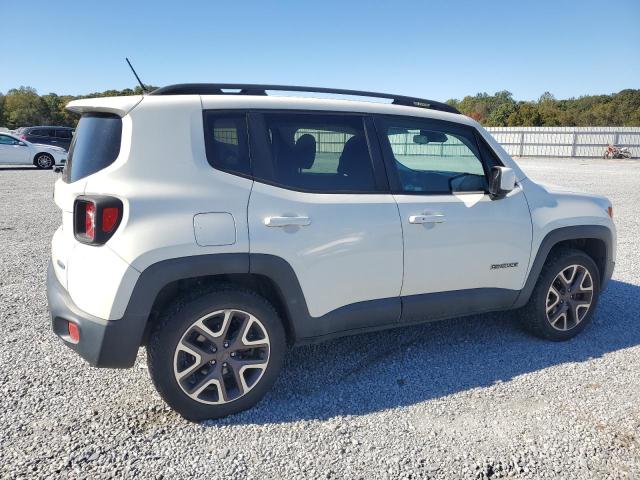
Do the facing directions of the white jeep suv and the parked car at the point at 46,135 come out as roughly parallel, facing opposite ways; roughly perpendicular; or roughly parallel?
roughly parallel

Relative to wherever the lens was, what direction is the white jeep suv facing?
facing away from the viewer and to the right of the viewer

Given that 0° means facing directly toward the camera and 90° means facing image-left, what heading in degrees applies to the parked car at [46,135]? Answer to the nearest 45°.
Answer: approximately 270°

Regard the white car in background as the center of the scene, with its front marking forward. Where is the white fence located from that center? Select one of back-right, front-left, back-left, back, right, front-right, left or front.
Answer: front

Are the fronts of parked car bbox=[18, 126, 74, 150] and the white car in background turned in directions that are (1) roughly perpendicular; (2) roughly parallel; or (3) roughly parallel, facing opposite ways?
roughly parallel

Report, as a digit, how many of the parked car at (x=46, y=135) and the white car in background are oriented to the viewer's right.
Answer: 2

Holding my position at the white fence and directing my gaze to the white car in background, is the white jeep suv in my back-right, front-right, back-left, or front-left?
front-left

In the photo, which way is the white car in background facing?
to the viewer's right

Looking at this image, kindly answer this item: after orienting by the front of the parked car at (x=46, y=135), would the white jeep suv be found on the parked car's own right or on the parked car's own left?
on the parked car's own right
